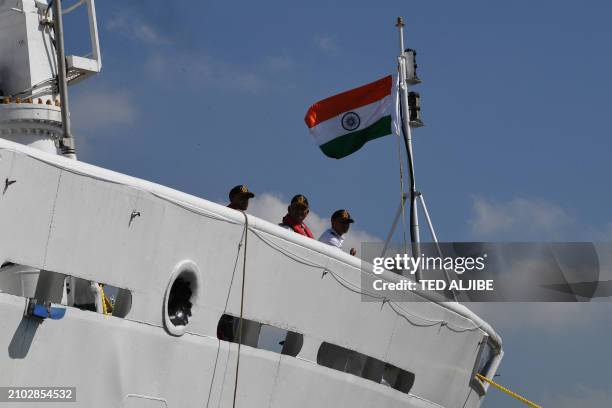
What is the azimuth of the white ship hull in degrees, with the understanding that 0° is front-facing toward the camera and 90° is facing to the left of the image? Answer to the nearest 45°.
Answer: approximately 225°
